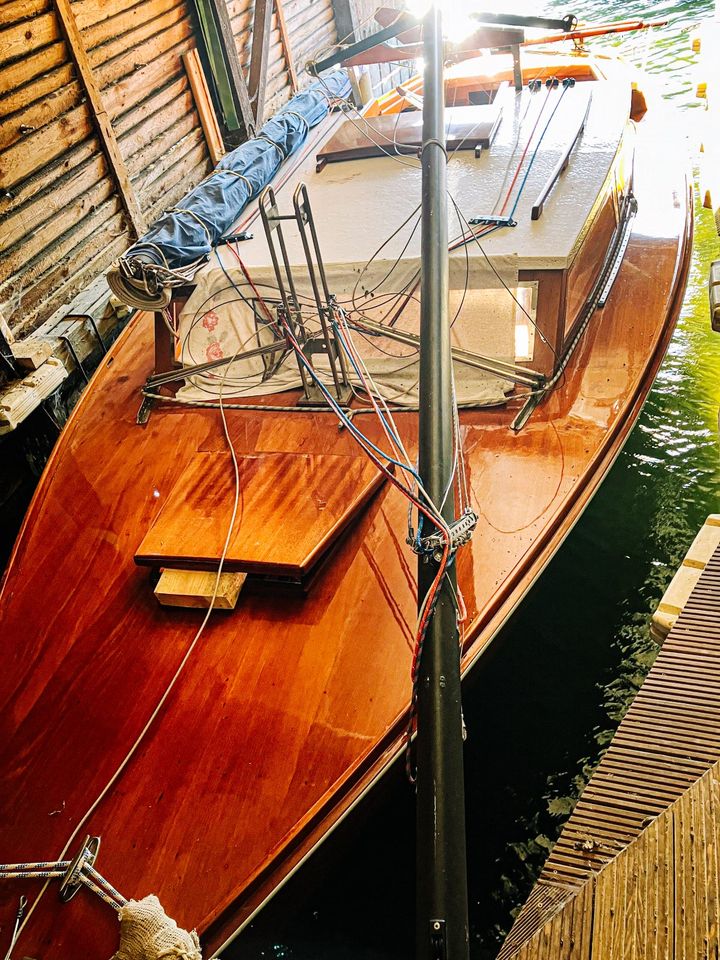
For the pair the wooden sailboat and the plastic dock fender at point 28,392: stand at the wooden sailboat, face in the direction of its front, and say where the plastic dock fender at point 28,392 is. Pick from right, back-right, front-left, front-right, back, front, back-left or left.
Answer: right

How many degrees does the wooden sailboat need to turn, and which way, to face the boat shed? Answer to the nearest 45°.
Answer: approximately 135° to its right

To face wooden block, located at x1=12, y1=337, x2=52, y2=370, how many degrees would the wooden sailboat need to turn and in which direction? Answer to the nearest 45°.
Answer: approximately 90° to its right

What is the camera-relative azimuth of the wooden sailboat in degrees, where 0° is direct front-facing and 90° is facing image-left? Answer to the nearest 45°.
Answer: approximately 45°
